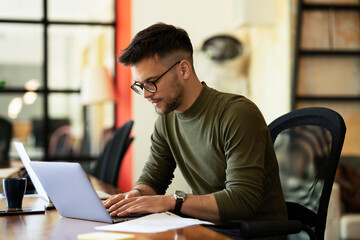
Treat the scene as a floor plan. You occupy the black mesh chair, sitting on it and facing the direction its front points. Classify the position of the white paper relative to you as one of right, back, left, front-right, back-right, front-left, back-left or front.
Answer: front

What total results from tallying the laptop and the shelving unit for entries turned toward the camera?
1

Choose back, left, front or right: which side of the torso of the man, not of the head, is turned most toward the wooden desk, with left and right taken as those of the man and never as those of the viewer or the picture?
front

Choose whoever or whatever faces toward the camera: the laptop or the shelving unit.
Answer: the shelving unit

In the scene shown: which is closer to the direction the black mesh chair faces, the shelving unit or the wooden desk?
the wooden desk

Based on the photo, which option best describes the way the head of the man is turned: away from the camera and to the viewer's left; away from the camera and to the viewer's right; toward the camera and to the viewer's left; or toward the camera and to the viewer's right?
toward the camera and to the viewer's left

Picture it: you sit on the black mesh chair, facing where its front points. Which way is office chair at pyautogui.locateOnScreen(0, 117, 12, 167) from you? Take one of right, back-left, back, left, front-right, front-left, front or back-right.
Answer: right

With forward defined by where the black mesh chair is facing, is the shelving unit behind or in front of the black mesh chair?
behind

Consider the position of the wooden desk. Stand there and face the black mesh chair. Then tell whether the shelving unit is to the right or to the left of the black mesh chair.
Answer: left

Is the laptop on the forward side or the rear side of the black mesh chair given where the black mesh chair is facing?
on the forward side

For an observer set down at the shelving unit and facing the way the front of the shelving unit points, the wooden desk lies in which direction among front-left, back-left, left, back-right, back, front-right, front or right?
front

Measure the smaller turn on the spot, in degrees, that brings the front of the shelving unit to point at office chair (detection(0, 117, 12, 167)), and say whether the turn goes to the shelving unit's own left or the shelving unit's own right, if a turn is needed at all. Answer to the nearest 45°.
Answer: approximately 90° to the shelving unit's own right

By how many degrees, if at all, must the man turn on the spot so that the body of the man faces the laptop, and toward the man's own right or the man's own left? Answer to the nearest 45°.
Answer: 0° — they already face it

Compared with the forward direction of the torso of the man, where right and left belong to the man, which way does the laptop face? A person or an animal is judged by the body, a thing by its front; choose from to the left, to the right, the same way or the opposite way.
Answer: the opposite way

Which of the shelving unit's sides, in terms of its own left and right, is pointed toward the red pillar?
right

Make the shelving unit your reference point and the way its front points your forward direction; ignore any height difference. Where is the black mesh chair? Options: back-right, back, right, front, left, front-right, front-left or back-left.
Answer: front

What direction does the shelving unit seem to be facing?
toward the camera

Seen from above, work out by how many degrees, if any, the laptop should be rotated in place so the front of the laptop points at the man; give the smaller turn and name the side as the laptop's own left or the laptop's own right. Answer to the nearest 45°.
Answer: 0° — it already faces them

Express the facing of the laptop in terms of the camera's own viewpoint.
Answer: facing away from the viewer and to the right of the viewer
